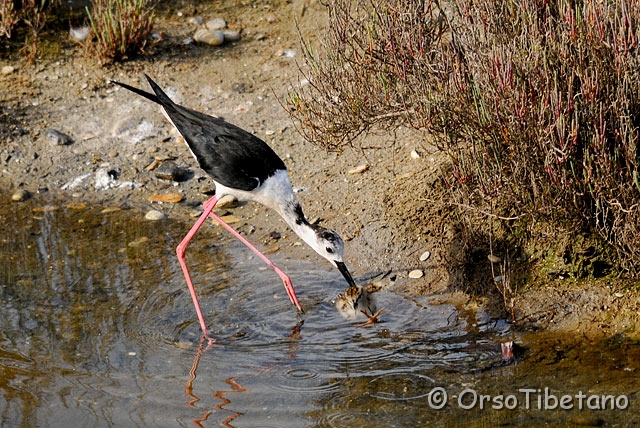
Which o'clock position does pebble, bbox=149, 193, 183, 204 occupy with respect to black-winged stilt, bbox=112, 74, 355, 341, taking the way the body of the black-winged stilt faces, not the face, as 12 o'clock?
The pebble is roughly at 8 o'clock from the black-winged stilt.

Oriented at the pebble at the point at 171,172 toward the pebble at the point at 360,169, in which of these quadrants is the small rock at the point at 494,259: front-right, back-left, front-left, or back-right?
front-right

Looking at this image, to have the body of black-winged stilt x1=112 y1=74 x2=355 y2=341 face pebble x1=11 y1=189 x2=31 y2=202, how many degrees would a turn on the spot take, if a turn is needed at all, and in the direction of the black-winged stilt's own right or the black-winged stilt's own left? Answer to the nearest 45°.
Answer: approximately 135° to the black-winged stilt's own left

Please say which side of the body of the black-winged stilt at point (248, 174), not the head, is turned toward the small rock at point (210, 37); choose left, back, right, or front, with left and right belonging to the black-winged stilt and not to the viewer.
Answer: left

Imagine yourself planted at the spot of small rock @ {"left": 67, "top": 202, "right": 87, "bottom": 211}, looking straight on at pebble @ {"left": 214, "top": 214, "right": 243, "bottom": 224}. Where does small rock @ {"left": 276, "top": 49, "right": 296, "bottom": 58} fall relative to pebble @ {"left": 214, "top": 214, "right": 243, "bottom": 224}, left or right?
left

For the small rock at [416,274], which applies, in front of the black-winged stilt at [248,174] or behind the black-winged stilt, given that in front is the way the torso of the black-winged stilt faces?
in front

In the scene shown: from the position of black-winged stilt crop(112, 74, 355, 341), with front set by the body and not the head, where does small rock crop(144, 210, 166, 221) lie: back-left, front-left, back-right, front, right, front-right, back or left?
back-left

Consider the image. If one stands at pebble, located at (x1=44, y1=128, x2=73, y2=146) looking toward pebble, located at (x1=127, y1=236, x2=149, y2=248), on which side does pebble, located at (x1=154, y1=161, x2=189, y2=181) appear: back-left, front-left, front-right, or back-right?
front-left

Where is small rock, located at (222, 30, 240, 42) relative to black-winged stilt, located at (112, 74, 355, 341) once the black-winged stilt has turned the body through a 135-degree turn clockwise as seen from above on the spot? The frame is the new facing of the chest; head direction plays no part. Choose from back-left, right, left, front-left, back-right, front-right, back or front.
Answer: back-right

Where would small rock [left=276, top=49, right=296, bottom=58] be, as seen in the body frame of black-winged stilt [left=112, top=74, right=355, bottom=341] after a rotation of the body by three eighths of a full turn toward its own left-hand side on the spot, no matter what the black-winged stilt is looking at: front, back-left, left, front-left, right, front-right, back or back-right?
front-right

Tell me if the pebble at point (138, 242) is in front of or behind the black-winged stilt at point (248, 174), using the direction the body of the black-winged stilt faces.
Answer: behind

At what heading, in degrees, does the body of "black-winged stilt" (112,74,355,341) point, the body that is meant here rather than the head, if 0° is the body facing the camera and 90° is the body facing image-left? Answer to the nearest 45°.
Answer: approximately 270°

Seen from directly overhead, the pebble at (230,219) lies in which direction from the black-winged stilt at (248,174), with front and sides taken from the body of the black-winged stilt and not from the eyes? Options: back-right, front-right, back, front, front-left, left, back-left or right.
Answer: left

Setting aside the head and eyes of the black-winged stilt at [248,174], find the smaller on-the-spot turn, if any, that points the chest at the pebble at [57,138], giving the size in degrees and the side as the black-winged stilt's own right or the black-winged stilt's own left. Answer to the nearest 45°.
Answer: approximately 135° to the black-winged stilt's own left
